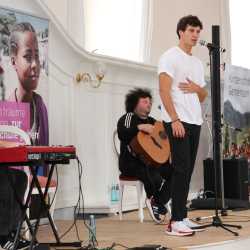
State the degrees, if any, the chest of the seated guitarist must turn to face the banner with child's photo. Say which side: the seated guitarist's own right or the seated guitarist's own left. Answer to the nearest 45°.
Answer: approximately 135° to the seated guitarist's own right

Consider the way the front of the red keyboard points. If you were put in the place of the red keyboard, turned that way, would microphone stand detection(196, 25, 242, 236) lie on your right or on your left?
on your right

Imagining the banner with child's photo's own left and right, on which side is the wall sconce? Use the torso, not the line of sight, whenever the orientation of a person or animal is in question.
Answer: on its left

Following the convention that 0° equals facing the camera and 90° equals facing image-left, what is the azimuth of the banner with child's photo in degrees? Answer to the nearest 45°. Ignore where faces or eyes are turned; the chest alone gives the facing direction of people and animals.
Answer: approximately 315°

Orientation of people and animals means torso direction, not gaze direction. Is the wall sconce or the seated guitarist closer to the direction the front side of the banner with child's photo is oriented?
the seated guitarist

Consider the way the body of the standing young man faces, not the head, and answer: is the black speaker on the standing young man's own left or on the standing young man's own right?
on the standing young man's own left

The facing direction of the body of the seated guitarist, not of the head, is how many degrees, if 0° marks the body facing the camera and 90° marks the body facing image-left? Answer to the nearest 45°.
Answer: approximately 315°
